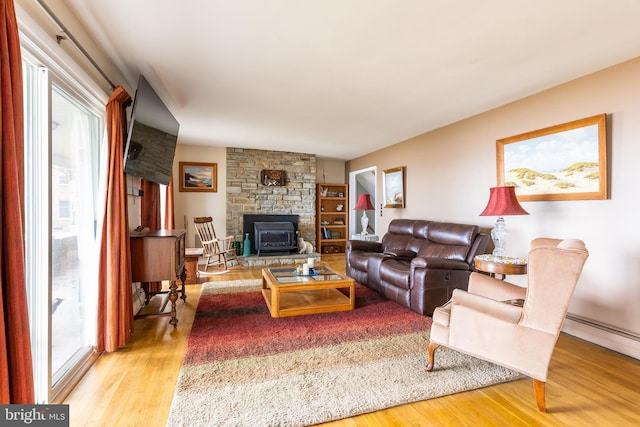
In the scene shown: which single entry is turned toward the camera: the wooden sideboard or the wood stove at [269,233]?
the wood stove

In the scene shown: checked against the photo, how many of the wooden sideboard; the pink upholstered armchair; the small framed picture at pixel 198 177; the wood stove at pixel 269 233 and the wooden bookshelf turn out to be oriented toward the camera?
3

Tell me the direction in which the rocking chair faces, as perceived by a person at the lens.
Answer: facing the viewer and to the right of the viewer

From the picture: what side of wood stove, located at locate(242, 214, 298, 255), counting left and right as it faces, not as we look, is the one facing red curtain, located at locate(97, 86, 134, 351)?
front

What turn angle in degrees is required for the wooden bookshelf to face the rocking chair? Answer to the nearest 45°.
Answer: approximately 45° to its right

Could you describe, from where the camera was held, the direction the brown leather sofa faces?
facing the viewer and to the left of the viewer

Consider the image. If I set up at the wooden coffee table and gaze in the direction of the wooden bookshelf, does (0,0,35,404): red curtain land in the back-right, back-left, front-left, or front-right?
back-left

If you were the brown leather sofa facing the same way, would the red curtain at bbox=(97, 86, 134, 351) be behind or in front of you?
in front

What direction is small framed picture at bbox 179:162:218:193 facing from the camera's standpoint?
toward the camera

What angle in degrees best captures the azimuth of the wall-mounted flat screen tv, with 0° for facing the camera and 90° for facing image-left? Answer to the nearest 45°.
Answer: approximately 315°

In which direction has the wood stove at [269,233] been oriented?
toward the camera

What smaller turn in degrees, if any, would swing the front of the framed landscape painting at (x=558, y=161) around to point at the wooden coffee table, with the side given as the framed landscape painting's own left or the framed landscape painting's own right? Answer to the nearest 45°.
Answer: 0° — it already faces it

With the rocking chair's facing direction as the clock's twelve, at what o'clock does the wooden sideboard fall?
The wooden sideboard is roughly at 2 o'clock from the rocking chair.

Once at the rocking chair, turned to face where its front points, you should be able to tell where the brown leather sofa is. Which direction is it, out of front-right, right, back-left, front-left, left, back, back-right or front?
front

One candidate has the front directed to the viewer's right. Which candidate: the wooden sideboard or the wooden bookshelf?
the wooden sideboard

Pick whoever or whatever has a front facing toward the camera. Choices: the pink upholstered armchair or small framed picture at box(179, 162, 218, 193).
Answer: the small framed picture

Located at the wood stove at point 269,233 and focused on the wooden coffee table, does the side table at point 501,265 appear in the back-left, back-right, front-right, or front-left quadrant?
front-left

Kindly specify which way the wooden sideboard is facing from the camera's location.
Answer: facing to the right of the viewer
